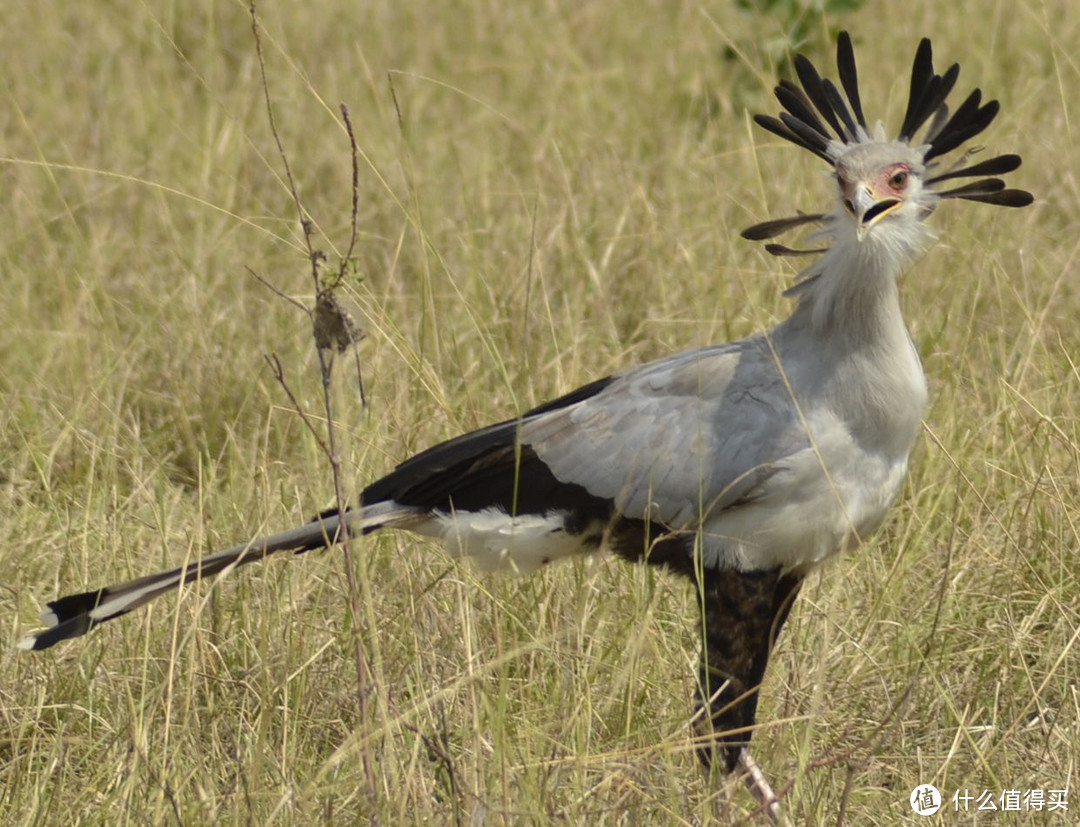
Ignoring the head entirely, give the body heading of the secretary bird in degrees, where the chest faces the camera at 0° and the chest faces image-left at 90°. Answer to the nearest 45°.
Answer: approximately 270°
